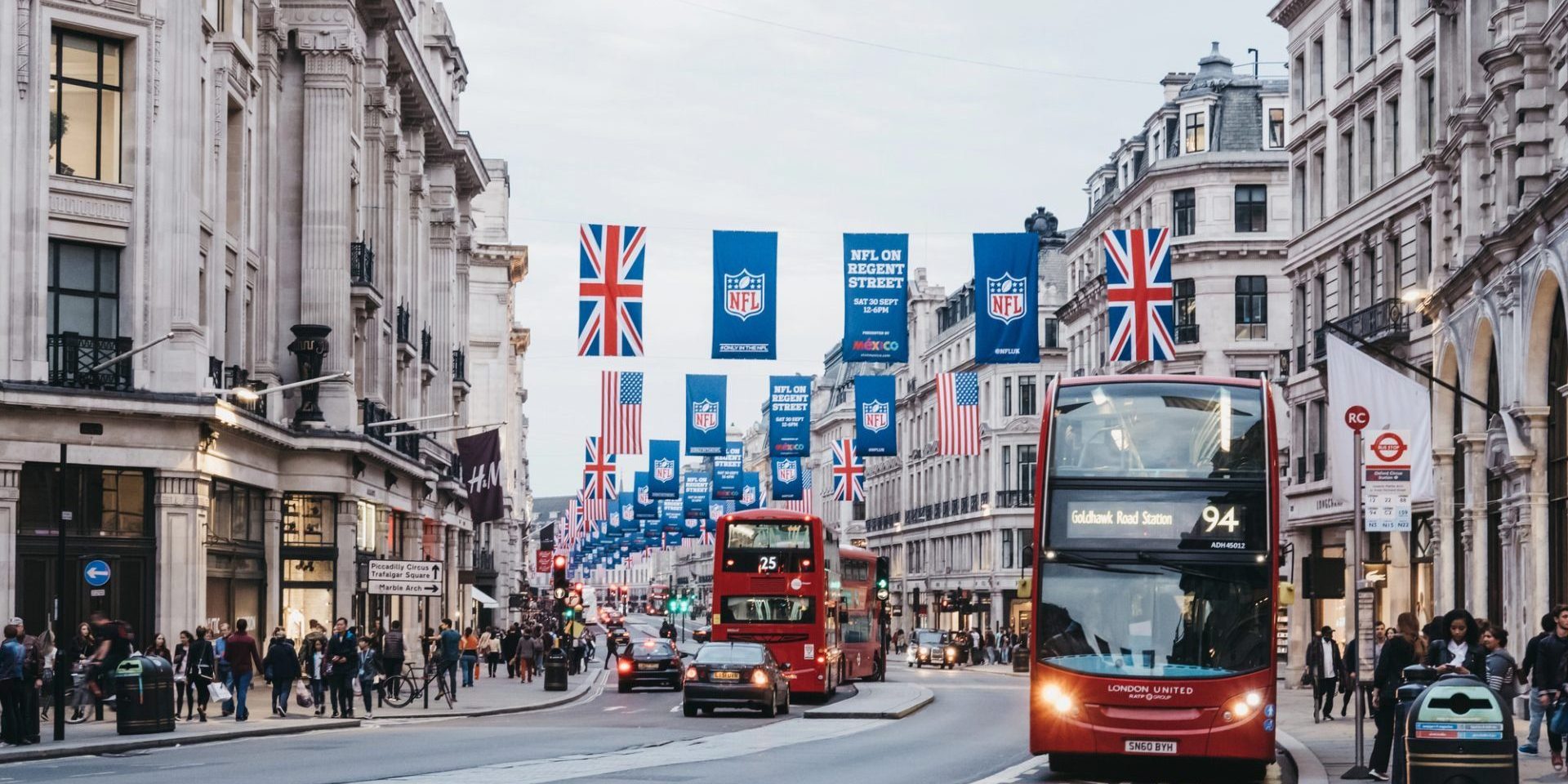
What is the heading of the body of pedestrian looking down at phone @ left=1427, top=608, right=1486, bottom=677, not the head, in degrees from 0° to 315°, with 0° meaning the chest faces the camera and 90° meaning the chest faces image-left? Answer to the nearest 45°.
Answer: approximately 0°

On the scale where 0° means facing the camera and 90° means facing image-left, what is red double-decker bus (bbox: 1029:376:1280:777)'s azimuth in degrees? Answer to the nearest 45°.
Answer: approximately 0°

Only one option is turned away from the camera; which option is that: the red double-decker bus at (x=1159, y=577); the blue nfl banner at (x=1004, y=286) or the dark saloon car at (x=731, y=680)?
the dark saloon car

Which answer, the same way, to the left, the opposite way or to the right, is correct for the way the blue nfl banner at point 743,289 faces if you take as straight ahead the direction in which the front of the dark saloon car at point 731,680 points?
the opposite way

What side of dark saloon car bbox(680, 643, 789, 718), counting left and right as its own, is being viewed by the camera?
back

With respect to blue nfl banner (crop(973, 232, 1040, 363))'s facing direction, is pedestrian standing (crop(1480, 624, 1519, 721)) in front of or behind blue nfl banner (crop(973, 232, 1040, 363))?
in front

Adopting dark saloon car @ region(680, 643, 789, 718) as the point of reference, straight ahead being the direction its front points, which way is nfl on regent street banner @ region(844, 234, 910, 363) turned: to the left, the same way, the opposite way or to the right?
the opposite way
